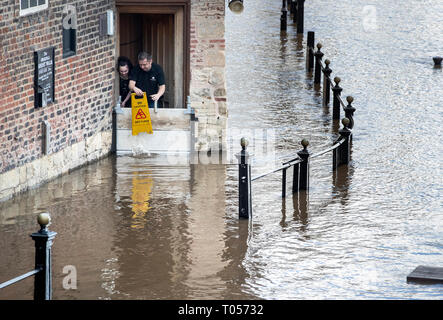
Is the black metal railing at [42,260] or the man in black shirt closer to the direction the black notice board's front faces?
the black metal railing

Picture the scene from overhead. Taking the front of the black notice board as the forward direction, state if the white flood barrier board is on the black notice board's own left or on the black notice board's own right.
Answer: on the black notice board's own left

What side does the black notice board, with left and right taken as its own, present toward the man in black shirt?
left

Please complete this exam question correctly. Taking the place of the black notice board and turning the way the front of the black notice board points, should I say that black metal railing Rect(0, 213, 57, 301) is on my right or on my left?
on my right

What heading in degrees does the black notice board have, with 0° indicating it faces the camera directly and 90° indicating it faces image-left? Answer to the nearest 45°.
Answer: approximately 315°

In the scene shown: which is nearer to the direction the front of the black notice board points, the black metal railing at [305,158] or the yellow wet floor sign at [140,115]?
the black metal railing

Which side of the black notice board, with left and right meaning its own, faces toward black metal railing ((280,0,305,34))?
left
